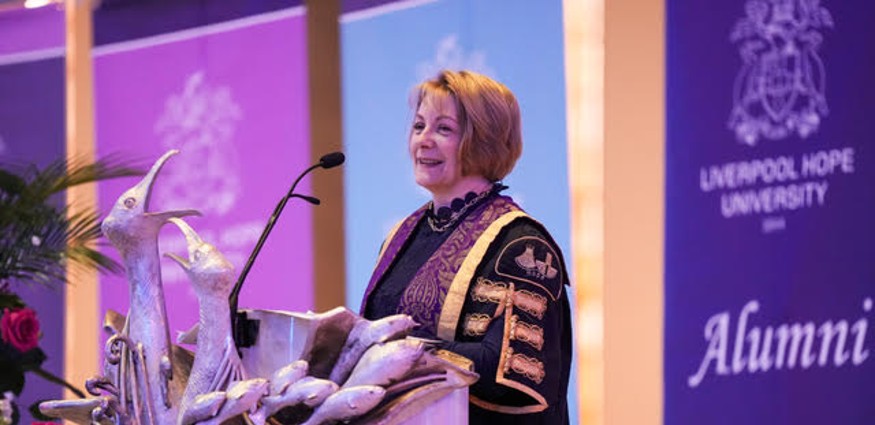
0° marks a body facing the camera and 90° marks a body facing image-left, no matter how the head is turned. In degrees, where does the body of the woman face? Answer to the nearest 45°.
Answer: approximately 45°

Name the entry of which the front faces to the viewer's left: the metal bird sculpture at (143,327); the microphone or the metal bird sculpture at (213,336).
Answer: the metal bird sculpture at (213,336)

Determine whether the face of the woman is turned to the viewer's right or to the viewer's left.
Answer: to the viewer's left

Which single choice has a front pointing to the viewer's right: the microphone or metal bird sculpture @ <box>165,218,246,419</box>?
the microphone

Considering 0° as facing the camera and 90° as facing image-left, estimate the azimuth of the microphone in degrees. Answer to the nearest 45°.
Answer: approximately 270°

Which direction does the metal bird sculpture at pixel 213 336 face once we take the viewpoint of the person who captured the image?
facing to the left of the viewer

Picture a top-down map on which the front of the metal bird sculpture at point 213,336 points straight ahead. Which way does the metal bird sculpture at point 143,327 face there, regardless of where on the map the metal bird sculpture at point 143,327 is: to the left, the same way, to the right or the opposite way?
the opposite way

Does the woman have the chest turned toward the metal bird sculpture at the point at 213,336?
yes

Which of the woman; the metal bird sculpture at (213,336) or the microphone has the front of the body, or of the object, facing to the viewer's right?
the microphone
